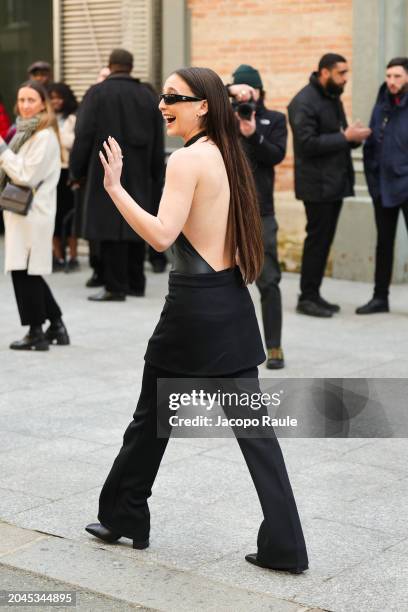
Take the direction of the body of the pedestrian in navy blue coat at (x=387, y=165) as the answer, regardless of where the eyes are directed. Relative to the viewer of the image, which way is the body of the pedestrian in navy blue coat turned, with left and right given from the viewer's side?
facing the viewer and to the left of the viewer

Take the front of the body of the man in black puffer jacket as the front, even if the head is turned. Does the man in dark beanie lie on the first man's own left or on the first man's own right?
on the first man's own right

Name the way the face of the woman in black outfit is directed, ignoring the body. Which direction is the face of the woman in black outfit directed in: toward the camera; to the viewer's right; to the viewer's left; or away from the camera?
to the viewer's left

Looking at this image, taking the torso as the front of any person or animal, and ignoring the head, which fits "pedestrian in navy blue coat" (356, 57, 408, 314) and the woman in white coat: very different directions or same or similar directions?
same or similar directions

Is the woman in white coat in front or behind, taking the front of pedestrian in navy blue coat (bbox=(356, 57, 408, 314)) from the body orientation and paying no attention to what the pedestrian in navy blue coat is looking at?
in front

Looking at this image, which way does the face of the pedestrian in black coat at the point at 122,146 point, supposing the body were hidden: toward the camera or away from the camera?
away from the camera

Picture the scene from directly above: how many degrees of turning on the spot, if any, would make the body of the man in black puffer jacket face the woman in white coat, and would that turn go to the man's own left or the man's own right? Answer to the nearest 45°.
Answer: approximately 135° to the man's own right

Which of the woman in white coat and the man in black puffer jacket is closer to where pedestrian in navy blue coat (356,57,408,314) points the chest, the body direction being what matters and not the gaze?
the woman in white coat
